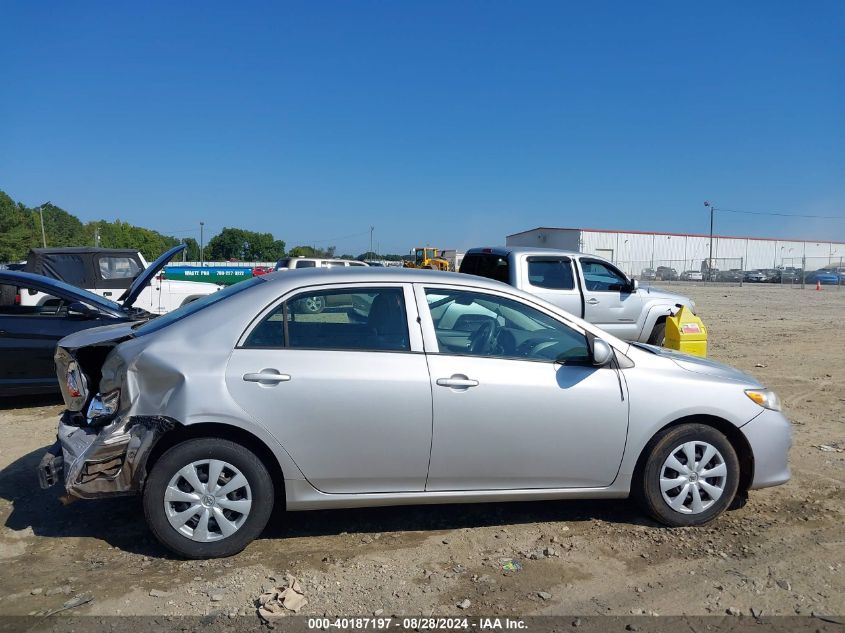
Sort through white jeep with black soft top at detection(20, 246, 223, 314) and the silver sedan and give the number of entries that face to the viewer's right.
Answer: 2

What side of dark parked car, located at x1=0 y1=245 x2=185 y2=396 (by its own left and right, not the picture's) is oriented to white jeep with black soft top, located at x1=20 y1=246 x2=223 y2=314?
left

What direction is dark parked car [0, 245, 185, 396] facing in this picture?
to the viewer's right

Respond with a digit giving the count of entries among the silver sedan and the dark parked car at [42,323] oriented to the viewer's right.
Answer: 2

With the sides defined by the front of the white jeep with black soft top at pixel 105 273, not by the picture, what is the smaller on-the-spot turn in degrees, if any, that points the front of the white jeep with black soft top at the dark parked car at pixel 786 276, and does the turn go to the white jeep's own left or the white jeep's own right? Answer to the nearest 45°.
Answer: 0° — it already faces it

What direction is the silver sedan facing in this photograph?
to the viewer's right

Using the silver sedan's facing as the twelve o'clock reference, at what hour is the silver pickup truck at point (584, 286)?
The silver pickup truck is roughly at 10 o'clock from the silver sedan.

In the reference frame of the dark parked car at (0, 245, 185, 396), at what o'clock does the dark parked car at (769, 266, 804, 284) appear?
the dark parked car at (769, 266, 804, 284) is roughly at 11 o'clock from the dark parked car at (0, 245, 185, 396).

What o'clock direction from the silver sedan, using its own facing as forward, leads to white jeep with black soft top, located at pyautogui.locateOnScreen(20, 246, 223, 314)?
The white jeep with black soft top is roughly at 8 o'clock from the silver sedan.

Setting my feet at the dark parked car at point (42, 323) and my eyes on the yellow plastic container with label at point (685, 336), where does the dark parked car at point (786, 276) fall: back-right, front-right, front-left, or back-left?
front-left

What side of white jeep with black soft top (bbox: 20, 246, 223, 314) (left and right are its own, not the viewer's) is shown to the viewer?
right

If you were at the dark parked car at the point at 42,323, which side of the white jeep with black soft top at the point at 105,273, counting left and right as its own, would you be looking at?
right

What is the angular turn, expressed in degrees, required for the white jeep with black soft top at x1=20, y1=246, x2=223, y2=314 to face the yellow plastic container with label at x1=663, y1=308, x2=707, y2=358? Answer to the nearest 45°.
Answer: approximately 45° to its right

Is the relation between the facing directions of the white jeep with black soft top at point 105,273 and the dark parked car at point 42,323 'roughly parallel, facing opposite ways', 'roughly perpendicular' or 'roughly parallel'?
roughly parallel

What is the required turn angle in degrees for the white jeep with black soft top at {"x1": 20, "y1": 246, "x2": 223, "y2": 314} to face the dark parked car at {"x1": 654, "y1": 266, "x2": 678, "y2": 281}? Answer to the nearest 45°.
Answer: approximately 45° to its left

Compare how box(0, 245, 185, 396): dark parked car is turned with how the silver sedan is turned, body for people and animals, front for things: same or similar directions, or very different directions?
same or similar directions
